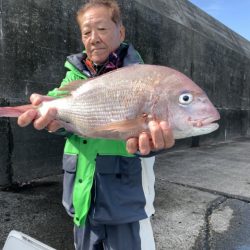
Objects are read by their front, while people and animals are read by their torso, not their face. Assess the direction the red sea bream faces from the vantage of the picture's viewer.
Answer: facing to the right of the viewer
